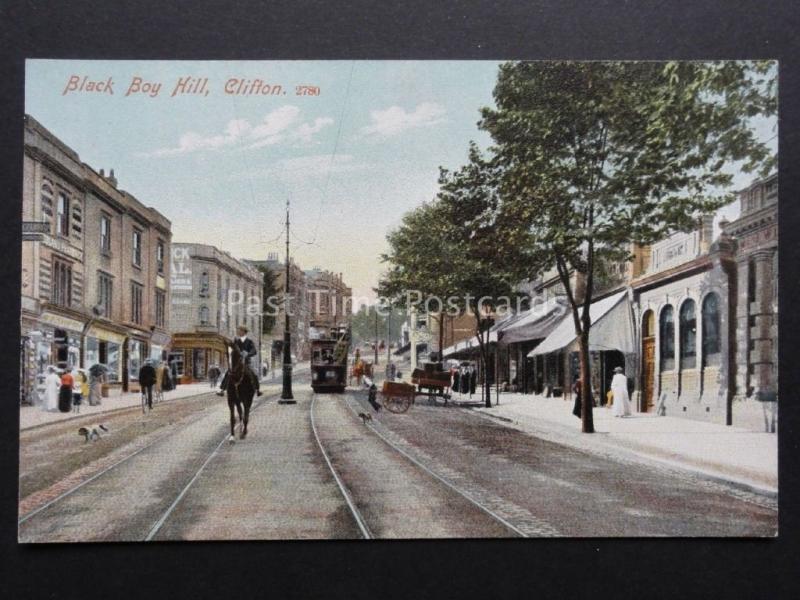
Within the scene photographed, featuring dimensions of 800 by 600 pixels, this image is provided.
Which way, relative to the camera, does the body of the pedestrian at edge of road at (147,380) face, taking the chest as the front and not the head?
away from the camera

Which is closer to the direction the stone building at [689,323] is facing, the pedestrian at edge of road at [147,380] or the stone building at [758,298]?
the pedestrian at edge of road

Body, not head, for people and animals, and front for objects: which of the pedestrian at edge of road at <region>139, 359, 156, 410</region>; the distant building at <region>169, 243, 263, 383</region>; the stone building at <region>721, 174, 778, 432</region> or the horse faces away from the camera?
the pedestrian at edge of road

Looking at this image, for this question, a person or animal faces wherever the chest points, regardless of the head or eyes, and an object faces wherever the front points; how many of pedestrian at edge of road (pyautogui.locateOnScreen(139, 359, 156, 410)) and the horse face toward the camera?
1

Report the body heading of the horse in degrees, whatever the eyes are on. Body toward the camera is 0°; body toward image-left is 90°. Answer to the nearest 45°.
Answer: approximately 0°

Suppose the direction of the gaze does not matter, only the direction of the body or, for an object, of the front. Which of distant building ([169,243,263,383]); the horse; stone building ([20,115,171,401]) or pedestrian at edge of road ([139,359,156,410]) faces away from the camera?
the pedestrian at edge of road
